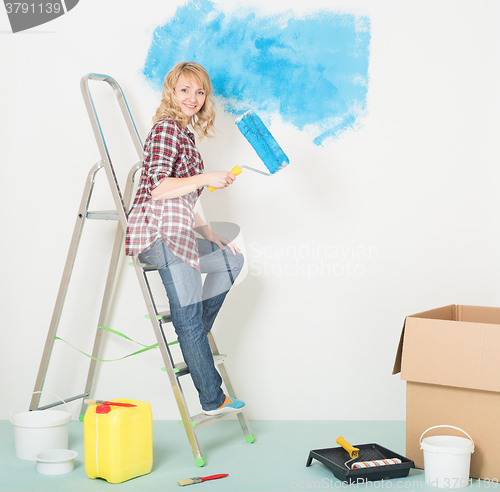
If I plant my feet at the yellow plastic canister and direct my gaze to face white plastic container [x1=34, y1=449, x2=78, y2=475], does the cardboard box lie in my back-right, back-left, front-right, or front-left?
back-right

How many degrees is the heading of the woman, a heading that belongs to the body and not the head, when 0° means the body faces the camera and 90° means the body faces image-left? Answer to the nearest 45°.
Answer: approximately 270°
